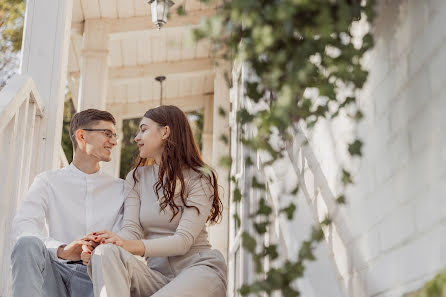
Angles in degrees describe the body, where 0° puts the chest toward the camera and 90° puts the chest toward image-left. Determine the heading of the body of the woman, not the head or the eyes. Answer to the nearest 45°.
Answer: approximately 45°

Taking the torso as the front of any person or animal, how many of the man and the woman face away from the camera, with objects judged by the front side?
0

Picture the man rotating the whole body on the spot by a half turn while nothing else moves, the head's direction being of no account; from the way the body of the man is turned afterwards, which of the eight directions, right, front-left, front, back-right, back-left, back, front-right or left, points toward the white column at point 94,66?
front

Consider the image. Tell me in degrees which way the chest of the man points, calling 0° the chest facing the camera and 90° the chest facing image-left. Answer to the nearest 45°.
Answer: approximately 0°

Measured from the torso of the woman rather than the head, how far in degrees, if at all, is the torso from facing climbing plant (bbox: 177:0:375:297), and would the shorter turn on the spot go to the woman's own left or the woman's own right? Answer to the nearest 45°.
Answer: approximately 45° to the woman's own left

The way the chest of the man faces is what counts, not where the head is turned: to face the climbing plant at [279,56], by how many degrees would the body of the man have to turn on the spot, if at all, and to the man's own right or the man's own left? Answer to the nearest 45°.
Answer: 0° — they already face it

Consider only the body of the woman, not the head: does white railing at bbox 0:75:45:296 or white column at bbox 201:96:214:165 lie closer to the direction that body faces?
the white railing

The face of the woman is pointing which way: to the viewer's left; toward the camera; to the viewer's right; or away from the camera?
to the viewer's left

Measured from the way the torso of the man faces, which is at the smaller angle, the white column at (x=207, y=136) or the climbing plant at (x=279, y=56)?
the climbing plant

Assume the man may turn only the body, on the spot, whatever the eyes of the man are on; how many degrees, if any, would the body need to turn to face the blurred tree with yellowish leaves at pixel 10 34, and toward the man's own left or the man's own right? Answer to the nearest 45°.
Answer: approximately 180°
